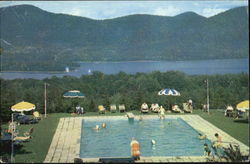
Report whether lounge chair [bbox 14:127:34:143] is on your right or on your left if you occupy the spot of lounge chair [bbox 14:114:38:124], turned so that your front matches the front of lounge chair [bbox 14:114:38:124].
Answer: on your right

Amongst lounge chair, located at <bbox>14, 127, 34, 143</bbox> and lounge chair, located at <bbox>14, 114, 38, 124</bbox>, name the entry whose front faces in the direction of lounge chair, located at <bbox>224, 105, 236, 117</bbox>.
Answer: lounge chair, located at <bbox>14, 114, 38, 124</bbox>

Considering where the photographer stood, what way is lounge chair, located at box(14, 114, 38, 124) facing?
facing to the right of the viewer

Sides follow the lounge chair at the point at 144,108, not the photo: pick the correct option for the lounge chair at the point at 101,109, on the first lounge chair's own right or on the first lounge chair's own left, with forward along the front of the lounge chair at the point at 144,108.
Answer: on the first lounge chair's own right

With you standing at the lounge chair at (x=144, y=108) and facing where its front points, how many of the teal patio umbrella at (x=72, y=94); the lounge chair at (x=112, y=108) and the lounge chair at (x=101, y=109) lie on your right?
3

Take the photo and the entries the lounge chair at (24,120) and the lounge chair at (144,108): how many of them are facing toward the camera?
1

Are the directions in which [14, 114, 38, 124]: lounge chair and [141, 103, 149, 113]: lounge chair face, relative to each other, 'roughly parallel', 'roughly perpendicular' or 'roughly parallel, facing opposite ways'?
roughly perpendicular

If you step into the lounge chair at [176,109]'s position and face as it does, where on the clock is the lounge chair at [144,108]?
the lounge chair at [144,108] is roughly at 4 o'clock from the lounge chair at [176,109].
